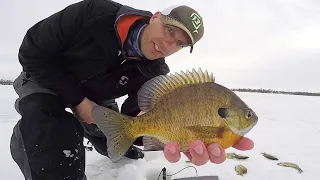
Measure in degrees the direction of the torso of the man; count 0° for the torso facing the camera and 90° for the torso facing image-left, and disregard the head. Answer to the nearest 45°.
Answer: approximately 315°
